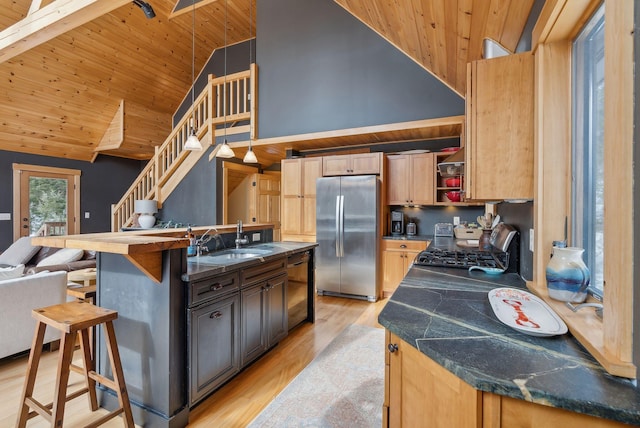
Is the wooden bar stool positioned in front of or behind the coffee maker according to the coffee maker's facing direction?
in front

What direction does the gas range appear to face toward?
to the viewer's left

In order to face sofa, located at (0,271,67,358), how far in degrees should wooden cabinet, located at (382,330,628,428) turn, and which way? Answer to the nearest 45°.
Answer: approximately 45° to its right

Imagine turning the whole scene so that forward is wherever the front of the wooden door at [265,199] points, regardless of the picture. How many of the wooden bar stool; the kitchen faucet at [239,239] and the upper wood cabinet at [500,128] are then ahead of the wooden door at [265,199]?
3

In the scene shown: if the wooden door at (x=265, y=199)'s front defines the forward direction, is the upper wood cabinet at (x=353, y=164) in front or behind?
in front

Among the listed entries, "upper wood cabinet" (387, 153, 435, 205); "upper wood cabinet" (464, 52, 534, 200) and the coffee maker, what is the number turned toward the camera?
2

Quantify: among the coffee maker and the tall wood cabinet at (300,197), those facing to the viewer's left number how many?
0

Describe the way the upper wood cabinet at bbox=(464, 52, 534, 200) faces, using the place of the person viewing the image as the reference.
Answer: facing to the left of the viewer

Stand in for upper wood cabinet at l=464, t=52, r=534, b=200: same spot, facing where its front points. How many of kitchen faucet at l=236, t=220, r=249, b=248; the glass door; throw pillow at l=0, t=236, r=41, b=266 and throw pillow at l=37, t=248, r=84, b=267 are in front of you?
4

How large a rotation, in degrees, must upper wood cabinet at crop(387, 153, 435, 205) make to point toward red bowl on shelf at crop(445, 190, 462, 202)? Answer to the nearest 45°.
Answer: approximately 90° to its left

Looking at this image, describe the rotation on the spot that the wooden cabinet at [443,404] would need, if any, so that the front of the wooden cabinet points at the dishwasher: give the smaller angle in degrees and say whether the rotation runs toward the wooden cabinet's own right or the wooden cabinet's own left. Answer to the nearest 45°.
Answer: approximately 90° to the wooden cabinet's own right
